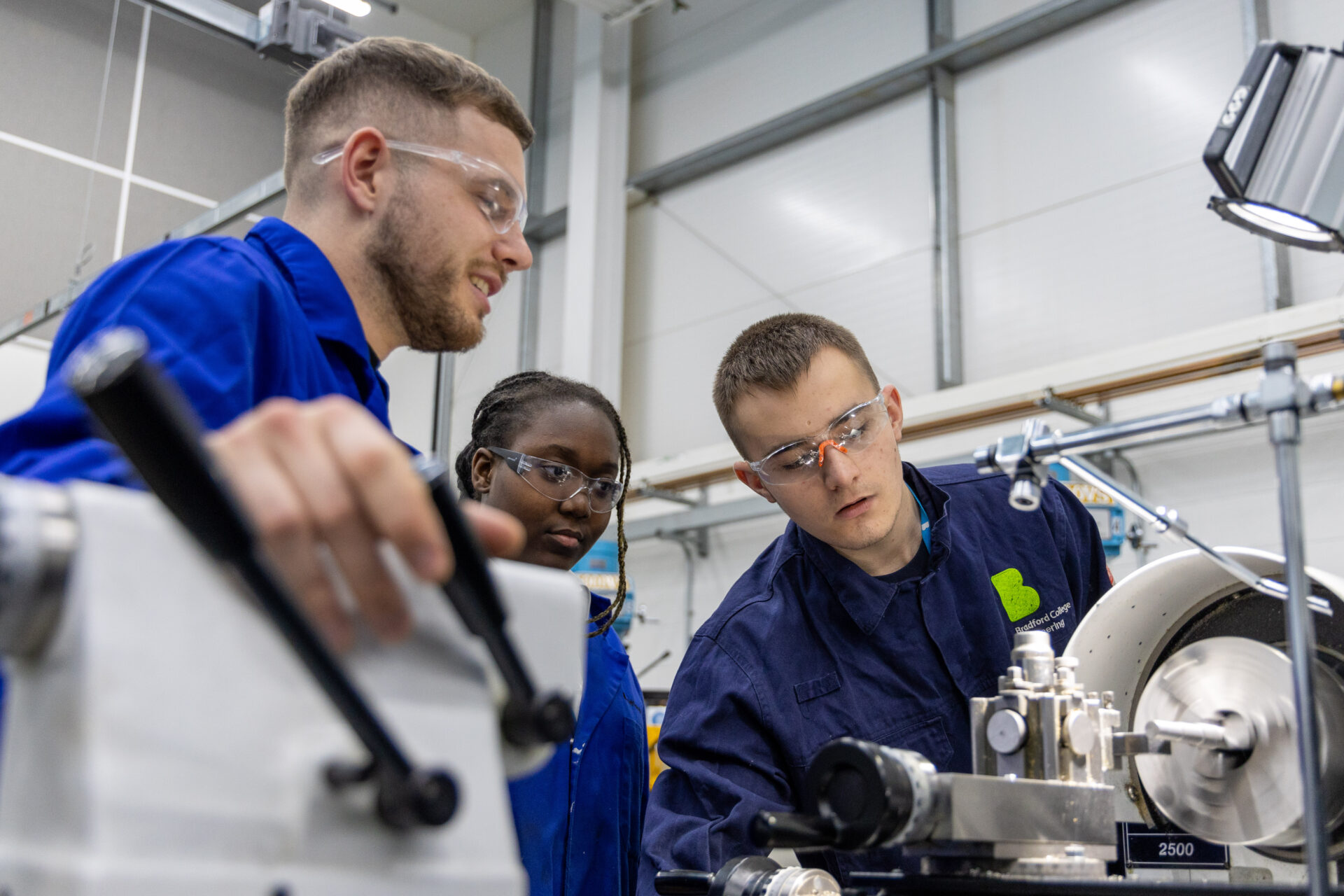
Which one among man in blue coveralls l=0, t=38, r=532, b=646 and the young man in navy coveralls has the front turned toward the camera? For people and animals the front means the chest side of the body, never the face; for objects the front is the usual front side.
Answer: the young man in navy coveralls

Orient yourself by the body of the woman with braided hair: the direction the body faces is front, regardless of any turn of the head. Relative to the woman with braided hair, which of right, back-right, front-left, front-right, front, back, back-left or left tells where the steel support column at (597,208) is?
back-left

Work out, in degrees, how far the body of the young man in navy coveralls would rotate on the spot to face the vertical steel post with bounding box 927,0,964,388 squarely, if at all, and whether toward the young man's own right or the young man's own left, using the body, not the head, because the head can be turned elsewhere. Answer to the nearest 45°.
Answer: approximately 180°

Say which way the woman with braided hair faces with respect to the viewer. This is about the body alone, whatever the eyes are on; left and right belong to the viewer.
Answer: facing the viewer and to the right of the viewer

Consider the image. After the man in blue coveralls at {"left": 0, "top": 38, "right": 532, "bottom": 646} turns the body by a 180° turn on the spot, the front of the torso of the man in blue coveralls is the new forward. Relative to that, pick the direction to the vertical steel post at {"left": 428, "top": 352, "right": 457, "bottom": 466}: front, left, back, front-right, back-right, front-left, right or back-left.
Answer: right

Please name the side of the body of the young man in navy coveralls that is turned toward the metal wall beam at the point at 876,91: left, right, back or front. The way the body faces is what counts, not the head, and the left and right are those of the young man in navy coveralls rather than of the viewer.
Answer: back

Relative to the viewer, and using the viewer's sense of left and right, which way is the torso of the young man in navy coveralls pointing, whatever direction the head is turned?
facing the viewer

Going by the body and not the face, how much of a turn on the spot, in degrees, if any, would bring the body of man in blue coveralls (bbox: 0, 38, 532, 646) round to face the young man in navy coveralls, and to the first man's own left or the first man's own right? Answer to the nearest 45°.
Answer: approximately 45° to the first man's own left

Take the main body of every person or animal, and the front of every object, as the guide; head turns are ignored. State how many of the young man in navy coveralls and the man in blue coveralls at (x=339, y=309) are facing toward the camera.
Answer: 1

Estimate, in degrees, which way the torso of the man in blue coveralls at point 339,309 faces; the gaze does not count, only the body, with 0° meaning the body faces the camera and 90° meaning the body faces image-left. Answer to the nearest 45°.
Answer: approximately 270°

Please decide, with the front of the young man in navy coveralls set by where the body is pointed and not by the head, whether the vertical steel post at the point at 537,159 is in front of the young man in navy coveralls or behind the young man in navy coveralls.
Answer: behind

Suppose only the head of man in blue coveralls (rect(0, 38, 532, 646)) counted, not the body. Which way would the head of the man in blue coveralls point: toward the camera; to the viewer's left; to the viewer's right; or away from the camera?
to the viewer's right

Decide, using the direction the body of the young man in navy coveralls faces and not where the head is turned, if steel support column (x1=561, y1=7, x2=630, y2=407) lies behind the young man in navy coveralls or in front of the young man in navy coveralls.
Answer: behind
